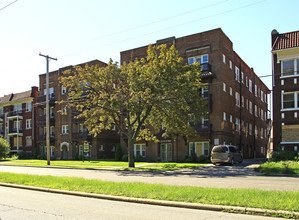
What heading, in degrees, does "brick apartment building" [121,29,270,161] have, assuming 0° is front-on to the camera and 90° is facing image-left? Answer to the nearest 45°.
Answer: approximately 45°

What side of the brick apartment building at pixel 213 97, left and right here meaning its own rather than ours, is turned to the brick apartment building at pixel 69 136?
right

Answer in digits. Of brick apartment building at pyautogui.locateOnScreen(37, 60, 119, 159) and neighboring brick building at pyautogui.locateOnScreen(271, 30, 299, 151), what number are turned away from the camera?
0

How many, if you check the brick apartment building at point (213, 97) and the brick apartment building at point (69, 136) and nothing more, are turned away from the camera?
0

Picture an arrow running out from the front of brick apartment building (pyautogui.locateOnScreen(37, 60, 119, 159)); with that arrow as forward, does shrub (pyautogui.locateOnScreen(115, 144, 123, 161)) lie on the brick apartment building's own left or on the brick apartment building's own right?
on the brick apartment building's own left

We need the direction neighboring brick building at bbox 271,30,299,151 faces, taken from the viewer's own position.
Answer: facing the viewer

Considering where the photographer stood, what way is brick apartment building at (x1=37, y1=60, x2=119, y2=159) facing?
facing the viewer and to the left of the viewer
